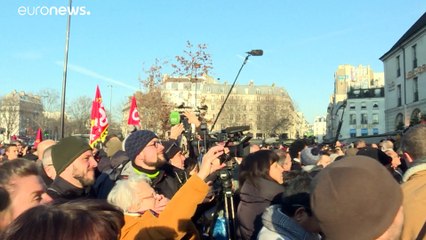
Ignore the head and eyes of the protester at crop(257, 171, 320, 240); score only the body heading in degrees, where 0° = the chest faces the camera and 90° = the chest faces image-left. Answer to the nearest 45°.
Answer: approximately 225°

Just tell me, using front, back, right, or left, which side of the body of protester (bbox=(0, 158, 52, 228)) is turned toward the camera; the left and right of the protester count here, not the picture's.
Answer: right

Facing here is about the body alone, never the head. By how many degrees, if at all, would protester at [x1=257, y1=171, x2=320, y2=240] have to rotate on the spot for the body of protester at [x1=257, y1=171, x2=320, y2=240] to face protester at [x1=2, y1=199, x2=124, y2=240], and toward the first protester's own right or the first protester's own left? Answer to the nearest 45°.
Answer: approximately 180°

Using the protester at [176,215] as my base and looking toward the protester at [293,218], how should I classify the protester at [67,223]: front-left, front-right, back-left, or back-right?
back-right

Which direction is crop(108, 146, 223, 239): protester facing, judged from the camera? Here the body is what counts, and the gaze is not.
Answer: to the viewer's right

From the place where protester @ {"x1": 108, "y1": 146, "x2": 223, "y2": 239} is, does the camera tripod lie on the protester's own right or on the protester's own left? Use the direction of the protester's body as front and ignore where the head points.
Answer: on the protester's own left
